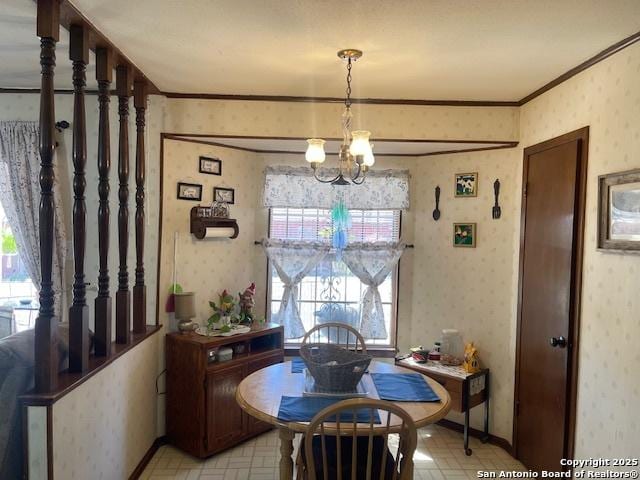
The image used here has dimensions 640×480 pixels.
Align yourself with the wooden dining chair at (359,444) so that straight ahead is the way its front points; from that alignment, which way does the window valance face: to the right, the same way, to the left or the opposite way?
the opposite way

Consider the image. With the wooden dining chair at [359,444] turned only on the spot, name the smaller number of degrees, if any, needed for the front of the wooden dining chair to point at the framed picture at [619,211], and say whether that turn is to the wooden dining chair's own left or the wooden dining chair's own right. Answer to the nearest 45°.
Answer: approximately 90° to the wooden dining chair's own right

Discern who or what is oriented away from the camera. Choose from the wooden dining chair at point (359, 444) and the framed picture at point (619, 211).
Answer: the wooden dining chair

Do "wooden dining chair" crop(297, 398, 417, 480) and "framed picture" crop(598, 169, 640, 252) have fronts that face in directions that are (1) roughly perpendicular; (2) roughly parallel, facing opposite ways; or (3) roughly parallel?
roughly perpendicular

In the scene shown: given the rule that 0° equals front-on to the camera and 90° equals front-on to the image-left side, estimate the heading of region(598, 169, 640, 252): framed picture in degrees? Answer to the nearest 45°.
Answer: approximately 45°

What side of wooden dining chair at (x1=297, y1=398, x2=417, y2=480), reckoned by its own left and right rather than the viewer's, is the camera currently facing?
back

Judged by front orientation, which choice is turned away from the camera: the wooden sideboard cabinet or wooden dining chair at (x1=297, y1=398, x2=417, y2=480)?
the wooden dining chair

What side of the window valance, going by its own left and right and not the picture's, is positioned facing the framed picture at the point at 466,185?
left

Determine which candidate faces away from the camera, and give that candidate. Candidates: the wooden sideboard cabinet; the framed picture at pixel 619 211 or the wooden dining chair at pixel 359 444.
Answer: the wooden dining chair

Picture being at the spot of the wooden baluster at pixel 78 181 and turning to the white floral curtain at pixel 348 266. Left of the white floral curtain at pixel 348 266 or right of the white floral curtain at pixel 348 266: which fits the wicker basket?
right

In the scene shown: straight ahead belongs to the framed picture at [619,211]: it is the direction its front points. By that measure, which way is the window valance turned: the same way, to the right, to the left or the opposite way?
to the left
